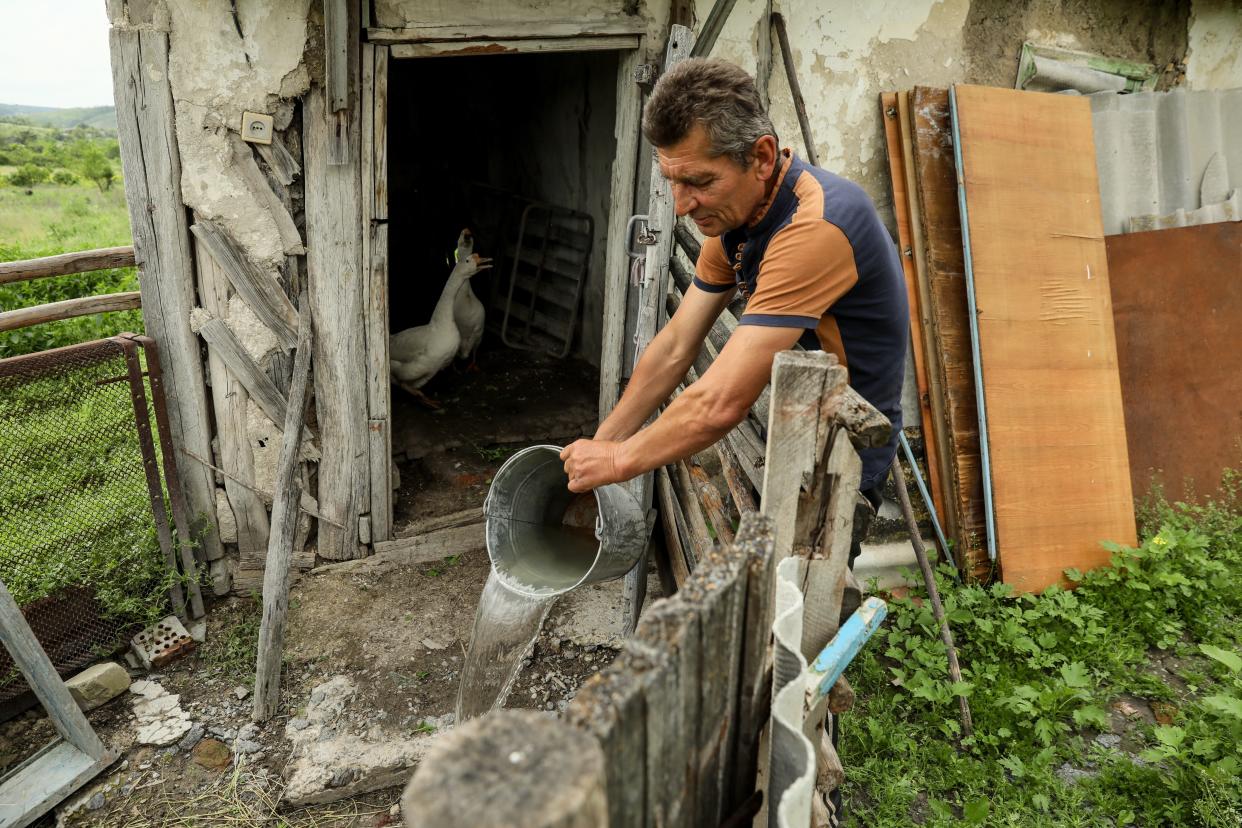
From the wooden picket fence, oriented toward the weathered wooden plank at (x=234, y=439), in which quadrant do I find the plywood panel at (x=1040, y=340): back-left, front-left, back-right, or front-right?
front-right

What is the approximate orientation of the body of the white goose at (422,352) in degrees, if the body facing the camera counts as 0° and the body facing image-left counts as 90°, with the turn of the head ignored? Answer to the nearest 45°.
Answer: approximately 270°

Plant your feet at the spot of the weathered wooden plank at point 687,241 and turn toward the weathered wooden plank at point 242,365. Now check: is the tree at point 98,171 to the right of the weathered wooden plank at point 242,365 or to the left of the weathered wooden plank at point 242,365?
right

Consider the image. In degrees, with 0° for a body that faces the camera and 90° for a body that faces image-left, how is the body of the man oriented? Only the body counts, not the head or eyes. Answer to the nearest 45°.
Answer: approximately 90°

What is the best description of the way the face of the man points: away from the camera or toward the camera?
toward the camera

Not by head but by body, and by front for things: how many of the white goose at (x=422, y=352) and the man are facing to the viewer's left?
1

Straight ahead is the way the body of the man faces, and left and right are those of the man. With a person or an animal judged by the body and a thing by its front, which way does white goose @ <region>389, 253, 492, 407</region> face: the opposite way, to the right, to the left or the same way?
the opposite way

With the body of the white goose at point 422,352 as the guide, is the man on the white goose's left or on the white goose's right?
on the white goose's right

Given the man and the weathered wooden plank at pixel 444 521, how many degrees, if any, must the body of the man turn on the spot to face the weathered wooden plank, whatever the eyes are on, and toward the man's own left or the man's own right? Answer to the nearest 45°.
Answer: approximately 45° to the man's own right

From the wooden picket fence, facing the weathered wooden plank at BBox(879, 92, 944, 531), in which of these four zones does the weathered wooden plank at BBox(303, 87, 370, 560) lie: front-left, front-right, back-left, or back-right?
front-left

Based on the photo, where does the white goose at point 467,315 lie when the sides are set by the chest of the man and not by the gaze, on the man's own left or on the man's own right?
on the man's own right

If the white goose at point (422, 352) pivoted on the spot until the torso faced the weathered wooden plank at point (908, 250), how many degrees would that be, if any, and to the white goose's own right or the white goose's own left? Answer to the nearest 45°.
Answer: approximately 45° to the white goose's own right

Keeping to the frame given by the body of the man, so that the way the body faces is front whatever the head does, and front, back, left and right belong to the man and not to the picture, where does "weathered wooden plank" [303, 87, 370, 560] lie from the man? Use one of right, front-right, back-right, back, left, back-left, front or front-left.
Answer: front-right
